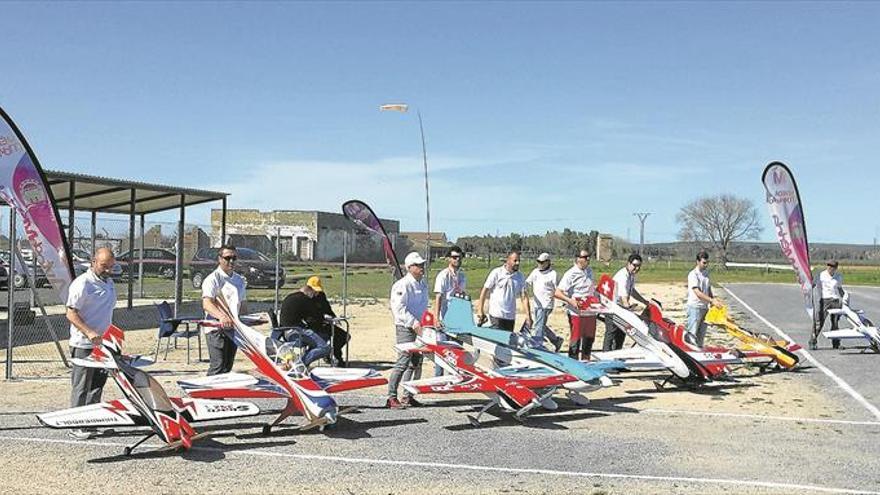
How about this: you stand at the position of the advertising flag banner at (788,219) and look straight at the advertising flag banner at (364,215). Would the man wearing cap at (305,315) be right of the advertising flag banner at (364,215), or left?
left

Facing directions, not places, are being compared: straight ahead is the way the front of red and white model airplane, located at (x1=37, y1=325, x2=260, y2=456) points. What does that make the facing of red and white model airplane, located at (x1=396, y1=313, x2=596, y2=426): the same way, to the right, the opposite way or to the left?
the same way

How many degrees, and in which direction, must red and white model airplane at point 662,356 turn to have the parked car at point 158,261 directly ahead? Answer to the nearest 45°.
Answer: approximately 180°

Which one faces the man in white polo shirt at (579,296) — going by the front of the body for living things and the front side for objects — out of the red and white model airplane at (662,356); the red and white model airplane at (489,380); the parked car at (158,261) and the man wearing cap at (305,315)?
the man wearing cap

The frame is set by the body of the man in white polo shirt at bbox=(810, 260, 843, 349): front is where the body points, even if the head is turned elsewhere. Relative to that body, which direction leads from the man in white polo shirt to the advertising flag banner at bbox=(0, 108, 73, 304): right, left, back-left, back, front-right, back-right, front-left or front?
right

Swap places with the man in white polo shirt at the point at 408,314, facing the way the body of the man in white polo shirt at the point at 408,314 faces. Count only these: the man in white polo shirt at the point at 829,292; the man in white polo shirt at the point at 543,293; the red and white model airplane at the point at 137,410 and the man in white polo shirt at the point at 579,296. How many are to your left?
3

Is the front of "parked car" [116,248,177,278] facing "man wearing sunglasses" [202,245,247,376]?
no

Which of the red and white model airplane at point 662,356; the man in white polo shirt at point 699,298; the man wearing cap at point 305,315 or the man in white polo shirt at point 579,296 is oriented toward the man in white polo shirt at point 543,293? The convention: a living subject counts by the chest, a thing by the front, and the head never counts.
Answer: the man wearing cap

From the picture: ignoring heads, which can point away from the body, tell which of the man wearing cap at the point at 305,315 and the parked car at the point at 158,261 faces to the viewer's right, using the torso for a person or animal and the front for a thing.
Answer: the man wearing cap

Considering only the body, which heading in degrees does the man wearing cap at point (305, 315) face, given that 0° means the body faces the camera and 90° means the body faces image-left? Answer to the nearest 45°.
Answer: approximately 270°

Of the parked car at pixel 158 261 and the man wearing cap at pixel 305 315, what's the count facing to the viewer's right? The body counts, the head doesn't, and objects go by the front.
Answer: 1

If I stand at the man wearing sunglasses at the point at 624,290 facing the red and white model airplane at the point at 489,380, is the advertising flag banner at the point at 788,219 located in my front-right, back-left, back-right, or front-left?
back-left

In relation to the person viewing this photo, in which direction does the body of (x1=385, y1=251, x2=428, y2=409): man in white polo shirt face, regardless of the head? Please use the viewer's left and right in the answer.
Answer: facing the viewer and to the right of the viewer

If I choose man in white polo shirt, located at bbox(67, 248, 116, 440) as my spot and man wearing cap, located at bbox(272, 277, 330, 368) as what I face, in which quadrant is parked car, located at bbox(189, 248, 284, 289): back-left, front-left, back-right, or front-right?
front-left

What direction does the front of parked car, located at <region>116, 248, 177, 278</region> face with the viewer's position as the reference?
facing to the left of the viewer
